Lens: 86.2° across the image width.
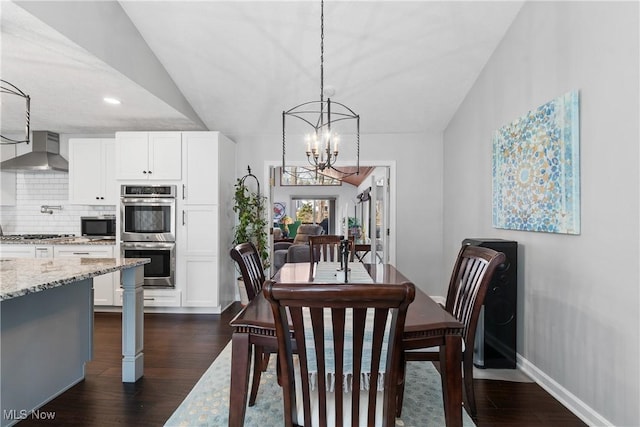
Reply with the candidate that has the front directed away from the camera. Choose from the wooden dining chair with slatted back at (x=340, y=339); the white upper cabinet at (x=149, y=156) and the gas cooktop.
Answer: the wooden dining chair with slatted back

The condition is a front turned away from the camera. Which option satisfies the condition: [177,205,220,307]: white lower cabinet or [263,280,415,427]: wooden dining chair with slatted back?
the wooden dining chair with slatted back

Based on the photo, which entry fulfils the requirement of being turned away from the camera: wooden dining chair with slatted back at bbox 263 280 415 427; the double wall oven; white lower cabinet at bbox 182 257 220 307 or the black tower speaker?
the wooden dining chair with slatted back

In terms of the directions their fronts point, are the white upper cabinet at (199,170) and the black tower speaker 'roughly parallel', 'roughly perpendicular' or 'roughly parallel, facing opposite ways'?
roughly perpendicular

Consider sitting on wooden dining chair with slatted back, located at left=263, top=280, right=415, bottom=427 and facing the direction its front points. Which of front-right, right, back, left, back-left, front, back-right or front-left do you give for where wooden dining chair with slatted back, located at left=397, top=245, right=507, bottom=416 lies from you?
front-right

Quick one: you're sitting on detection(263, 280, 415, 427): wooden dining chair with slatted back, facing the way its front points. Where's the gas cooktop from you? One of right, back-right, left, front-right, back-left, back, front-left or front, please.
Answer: front-left

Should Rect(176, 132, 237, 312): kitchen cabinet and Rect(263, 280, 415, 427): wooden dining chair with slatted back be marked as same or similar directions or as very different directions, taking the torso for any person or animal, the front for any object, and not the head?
very different directions

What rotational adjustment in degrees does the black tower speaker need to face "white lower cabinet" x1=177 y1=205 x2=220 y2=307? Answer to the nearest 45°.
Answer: approximately 45° to its right

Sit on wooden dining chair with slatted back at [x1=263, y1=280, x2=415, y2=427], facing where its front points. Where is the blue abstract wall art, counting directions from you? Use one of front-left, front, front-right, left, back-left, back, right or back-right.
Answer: front-right

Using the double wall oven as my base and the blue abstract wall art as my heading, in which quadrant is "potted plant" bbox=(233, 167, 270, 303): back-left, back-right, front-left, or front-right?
front-left

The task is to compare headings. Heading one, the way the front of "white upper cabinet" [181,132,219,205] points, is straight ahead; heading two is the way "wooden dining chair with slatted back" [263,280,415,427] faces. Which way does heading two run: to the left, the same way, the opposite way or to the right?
the opposite way

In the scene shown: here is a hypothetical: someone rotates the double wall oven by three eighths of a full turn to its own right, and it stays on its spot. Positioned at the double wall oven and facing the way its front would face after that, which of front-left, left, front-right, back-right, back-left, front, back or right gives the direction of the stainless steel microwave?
front

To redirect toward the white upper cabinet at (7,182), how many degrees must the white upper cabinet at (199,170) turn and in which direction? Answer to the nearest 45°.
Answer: approximately 135° to its right

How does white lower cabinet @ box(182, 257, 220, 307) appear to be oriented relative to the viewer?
toward the camera

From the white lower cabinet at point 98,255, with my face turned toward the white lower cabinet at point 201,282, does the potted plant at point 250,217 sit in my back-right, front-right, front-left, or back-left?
front-left

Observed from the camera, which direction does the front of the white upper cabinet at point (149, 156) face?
facing the viewer

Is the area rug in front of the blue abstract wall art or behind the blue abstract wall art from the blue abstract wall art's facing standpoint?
in front

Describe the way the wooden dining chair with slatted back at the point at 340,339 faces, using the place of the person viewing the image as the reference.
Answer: facing away from the viewer

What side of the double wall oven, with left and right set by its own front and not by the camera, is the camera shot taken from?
front
